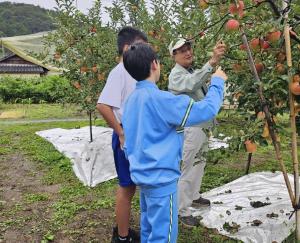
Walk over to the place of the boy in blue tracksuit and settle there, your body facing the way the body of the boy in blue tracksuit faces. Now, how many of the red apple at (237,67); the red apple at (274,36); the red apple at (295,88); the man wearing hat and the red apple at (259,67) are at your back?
0

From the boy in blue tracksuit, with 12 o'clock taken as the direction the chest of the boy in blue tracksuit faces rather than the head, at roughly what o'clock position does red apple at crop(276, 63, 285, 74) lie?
The red apple is roughly at 1 o'clock from the boy in blue tracksuit.

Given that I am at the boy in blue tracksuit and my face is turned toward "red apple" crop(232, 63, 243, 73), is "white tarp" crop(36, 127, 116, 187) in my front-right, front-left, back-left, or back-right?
front-left

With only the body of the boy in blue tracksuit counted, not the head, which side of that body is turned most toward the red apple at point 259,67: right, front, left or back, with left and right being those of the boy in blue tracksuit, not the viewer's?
front

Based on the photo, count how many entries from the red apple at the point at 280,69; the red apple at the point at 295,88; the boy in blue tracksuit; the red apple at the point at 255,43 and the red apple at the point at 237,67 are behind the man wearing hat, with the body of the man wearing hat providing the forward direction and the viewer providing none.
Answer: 0

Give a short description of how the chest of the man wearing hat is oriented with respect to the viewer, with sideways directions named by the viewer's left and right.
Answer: facing the viewer and to the right of the viewer

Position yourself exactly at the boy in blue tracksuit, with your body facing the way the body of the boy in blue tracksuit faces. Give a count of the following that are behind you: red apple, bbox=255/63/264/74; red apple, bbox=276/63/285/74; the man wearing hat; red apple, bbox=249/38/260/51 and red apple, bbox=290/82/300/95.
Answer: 0

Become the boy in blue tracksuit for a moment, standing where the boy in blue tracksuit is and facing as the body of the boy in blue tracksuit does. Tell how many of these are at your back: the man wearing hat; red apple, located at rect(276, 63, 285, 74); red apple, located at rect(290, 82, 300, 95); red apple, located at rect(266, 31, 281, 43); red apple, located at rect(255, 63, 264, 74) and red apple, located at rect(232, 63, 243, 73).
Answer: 0

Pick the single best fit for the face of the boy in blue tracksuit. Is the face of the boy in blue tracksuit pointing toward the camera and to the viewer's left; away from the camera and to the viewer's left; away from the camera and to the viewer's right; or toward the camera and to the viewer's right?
away from the camera and to the viewer's right

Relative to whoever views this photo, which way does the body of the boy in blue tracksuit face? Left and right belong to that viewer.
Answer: facing away from the viewer and to the right of the viewer

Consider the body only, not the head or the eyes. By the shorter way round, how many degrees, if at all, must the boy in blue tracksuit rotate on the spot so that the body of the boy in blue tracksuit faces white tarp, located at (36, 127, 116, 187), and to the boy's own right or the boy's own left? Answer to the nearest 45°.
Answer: approximately 45° to the boy's own left

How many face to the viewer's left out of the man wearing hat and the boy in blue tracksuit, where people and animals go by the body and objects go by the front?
0
